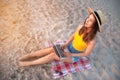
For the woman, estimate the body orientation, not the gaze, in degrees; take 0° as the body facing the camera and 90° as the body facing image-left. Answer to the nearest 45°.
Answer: approximately 45°
